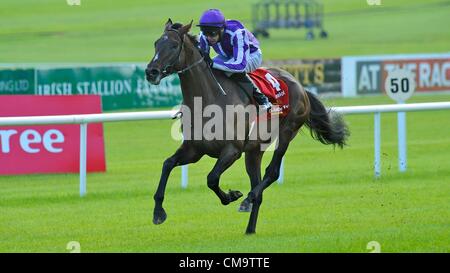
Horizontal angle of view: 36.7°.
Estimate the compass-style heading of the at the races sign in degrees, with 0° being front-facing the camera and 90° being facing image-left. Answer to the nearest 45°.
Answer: approximately 0°

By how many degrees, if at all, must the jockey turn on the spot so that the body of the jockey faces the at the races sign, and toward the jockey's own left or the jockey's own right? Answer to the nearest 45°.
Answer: approximately 135° to the jockey's own right

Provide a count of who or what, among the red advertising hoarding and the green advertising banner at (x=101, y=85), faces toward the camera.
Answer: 2

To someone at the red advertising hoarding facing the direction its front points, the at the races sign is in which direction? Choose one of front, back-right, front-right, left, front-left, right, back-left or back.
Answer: back-left

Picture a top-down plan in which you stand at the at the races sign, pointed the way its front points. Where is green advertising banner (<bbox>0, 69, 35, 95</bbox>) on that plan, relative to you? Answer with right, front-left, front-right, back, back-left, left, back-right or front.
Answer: front-right

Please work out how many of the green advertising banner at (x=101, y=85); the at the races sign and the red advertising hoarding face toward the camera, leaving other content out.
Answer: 3

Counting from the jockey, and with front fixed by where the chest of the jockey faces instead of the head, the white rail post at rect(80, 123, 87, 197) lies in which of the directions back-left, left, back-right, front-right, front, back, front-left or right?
right

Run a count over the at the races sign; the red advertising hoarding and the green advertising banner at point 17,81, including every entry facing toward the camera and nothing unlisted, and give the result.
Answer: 3

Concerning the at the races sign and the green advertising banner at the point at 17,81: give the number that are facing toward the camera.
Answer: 2

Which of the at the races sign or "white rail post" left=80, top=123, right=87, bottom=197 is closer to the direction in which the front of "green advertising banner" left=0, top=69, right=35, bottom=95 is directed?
the white rail post

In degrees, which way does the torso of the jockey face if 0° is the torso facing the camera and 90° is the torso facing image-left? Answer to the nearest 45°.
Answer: approximately 45°

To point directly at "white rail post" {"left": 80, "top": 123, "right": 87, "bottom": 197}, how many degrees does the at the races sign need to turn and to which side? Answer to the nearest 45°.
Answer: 0° — it already faces it

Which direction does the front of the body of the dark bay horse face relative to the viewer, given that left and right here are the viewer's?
facing the viewer and to the left of the viewer
